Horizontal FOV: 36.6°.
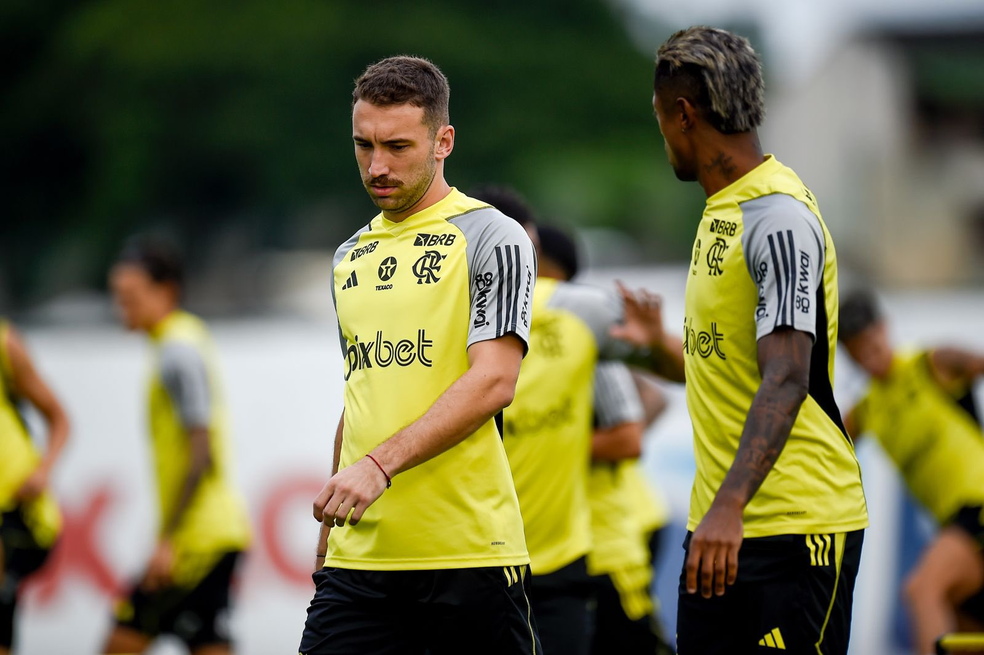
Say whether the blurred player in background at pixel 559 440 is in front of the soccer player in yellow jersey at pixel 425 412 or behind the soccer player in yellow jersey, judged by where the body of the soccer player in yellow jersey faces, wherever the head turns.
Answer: behind

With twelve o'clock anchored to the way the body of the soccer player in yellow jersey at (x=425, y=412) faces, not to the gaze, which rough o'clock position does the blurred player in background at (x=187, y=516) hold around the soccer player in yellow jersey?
The blurred player in background is roughly at 4 o'clock from the soccer player in yellow jersey.

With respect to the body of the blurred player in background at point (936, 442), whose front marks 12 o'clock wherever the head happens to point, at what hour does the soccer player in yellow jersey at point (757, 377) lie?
The soccer player in yellow jersey is roughly at 11 o'clock from the blurred player in background.

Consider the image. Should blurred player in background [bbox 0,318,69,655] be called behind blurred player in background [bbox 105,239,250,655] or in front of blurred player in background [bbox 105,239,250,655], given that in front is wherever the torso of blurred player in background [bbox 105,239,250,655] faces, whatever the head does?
in front

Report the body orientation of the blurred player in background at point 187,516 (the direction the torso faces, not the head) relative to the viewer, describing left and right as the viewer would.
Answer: facing to the left of the viewer

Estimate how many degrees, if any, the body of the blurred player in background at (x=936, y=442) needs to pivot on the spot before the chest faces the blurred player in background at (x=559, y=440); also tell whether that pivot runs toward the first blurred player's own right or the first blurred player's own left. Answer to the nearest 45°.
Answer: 0° — they already face them

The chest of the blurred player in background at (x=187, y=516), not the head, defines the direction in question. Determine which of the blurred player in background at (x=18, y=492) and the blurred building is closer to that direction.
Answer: the blurred player in background

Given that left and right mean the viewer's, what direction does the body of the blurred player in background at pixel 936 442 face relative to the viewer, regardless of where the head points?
facing the viewer and to the left of the viewer

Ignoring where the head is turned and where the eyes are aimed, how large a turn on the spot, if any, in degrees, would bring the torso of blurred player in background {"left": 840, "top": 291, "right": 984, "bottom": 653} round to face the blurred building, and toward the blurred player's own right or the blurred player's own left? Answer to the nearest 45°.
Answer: approximately 135° to the blurred player's own right
